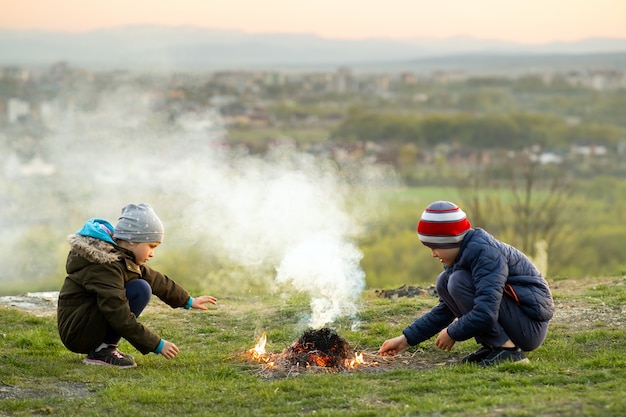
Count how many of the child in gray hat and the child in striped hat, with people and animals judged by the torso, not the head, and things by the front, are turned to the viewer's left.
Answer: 1

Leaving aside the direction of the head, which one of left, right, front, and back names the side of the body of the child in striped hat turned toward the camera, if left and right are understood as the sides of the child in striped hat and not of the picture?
left

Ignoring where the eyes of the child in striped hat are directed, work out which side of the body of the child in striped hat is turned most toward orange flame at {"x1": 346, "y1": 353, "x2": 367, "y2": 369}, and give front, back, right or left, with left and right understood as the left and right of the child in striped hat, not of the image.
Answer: front

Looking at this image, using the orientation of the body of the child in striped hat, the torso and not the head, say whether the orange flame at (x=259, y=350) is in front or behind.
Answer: in front

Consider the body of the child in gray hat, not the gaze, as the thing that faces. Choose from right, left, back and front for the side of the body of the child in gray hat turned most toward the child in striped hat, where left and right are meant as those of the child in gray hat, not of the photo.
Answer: front

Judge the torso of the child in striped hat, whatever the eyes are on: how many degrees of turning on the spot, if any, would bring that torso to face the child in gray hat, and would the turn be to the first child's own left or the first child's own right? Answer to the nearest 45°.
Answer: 0° — they already face them

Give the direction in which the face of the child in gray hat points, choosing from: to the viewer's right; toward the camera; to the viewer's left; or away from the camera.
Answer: to the viewer's right

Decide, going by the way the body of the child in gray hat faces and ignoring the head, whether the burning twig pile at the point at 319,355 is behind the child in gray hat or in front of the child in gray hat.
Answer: in front

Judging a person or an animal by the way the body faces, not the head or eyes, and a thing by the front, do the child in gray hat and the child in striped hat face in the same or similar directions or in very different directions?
very different directions

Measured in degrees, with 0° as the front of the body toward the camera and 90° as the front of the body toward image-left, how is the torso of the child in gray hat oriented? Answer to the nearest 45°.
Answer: approximately 270°
